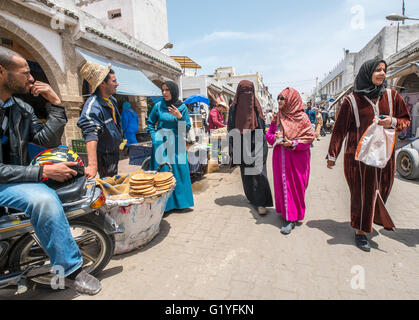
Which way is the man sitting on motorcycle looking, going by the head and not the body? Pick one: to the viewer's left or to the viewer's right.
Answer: to the viewer's right

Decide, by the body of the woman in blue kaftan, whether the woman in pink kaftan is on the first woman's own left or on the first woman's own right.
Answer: on the first woman's own left

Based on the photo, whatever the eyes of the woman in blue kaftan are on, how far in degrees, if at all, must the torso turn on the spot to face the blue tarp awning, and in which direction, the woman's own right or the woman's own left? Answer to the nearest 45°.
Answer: approximately 135° to the woman's own right

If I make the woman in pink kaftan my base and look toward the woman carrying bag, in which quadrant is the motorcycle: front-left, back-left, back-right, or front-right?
back-right

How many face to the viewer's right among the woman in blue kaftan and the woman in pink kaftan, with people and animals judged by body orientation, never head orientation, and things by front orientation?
0
